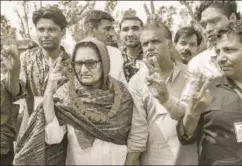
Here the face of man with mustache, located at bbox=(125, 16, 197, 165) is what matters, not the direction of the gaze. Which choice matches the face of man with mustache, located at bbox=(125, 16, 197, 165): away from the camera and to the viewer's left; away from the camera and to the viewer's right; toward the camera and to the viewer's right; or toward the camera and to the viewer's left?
toward the camera and to the viewer's left

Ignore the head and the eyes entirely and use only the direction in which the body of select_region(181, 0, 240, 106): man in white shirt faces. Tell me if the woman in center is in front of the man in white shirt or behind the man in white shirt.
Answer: in front

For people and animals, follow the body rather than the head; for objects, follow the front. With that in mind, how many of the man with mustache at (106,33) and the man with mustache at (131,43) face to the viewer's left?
0

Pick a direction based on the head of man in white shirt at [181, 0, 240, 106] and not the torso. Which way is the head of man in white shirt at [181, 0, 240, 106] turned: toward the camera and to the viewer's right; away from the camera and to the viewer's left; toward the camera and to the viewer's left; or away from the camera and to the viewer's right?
toward the camera and to the viewer's left

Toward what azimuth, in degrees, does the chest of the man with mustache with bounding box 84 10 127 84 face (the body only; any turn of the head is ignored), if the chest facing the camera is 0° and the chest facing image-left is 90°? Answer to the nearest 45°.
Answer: approximately 315°

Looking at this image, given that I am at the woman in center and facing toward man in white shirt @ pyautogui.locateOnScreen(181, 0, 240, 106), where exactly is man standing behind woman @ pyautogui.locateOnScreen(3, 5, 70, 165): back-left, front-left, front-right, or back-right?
back-left

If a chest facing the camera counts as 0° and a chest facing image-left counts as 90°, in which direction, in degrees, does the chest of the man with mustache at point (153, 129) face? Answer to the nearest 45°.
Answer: approximately 45°
